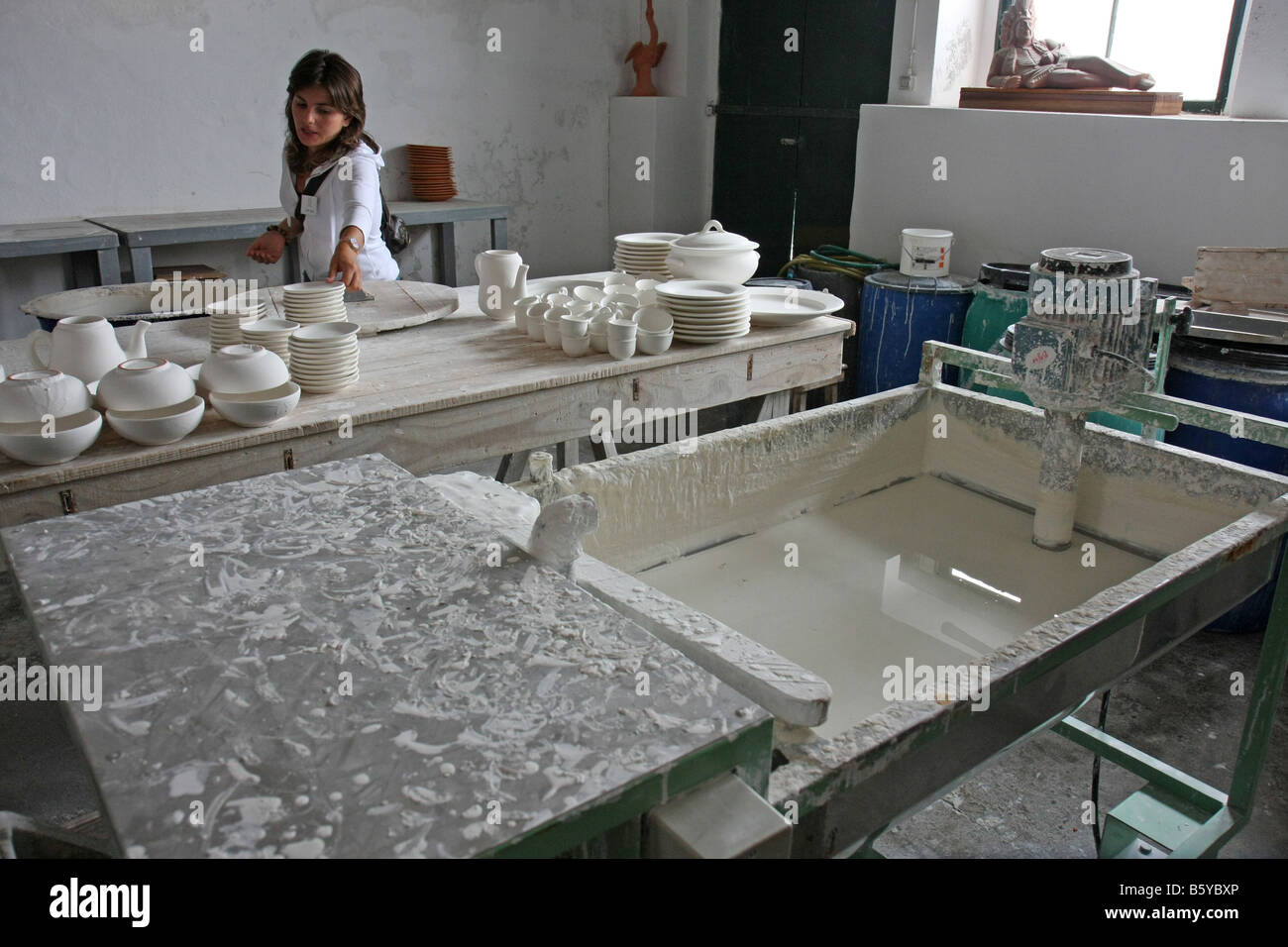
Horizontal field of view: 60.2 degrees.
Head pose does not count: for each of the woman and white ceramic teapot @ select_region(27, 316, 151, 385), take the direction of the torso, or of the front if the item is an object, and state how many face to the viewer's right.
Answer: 1

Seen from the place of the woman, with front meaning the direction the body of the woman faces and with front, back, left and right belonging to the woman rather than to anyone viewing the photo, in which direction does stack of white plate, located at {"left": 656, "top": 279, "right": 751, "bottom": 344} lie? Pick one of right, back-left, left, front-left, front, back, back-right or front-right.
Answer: left

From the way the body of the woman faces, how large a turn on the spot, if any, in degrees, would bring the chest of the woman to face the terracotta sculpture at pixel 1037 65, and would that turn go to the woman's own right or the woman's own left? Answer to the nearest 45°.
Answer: approximately 135° to the woman's own left

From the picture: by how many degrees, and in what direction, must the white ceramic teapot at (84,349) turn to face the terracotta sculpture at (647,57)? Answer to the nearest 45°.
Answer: approximately 45° to its left

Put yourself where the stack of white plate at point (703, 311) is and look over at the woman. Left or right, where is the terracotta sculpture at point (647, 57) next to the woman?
right

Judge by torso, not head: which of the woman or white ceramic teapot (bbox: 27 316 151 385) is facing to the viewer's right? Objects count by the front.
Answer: the white ceramic teapot

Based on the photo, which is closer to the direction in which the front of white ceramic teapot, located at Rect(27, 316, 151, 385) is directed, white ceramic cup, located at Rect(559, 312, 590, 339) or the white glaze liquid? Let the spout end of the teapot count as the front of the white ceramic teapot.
the white ceramic cup

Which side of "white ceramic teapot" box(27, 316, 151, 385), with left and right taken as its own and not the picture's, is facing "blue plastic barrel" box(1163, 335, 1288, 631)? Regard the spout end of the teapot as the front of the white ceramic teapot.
front

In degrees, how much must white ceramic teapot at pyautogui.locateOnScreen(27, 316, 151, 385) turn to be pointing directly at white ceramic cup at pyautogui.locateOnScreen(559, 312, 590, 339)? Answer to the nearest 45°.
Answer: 0° — it already faces it

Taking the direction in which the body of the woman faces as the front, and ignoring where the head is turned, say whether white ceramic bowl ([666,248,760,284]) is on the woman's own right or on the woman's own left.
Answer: on the woman's own left

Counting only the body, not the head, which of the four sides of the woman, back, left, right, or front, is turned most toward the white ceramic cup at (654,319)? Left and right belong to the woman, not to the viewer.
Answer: left

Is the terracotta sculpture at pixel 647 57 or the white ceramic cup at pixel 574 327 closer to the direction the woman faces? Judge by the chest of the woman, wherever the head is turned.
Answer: the white ceramic cup

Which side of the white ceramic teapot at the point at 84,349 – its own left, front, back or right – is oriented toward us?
right

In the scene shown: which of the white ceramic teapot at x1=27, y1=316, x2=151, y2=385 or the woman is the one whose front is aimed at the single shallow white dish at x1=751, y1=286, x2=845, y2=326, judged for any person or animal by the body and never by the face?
the white ceramic teapot
